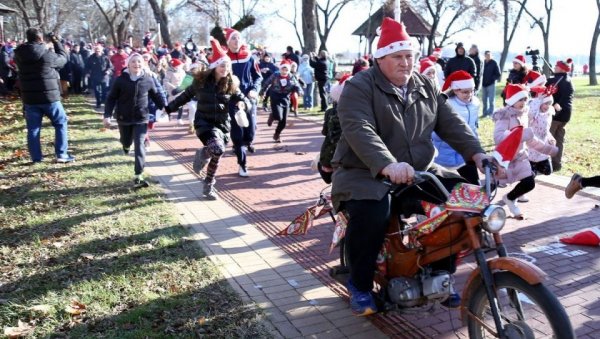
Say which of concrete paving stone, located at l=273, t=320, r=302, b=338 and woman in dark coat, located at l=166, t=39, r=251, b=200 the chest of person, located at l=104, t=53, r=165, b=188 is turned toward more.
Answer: the concrete paving stone

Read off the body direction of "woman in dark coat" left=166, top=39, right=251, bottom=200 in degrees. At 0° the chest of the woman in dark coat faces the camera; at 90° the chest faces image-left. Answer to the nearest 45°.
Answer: approximately 315°

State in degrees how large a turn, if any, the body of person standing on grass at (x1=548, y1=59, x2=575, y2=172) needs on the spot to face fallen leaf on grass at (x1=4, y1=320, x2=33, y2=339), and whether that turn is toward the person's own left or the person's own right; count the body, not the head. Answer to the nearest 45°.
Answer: approximately 90° to the person's own left

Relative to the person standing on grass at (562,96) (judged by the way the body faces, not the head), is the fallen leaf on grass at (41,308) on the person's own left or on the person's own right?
on the person's own left

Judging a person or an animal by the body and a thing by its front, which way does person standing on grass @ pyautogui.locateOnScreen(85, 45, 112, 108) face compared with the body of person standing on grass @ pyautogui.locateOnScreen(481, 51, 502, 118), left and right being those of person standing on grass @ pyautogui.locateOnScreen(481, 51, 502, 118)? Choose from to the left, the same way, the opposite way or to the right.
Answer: to the left

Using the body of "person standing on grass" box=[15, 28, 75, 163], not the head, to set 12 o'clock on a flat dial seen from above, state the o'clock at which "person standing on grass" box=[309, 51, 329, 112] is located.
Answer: "person standing on grass" box=[309, 51, 329, 112] is roughly at 12 o'clock from "person standing on grass" box=[15, 28, 75, 163].

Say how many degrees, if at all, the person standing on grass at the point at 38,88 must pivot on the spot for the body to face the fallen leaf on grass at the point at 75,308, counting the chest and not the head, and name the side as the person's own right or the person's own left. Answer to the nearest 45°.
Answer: approximately 135° to the person's own right

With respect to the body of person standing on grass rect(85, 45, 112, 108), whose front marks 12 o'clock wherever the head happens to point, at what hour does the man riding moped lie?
The man riding moped is roughly at 12 o'clock from the person standing on grass.

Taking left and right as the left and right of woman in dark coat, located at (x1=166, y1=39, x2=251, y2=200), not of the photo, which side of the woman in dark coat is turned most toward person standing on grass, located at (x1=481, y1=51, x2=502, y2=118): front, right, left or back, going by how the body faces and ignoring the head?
left

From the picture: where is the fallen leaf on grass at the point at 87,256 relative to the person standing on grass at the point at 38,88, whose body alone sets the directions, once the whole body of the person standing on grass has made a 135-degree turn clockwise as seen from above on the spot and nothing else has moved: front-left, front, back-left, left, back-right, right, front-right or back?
front

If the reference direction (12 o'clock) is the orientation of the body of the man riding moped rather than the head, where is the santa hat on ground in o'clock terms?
The santa hat on ground is roughly at 9 o'clock from the man riding moped.

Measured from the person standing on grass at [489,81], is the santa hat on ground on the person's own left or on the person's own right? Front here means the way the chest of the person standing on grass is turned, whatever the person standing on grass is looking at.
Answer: on the person's own left
